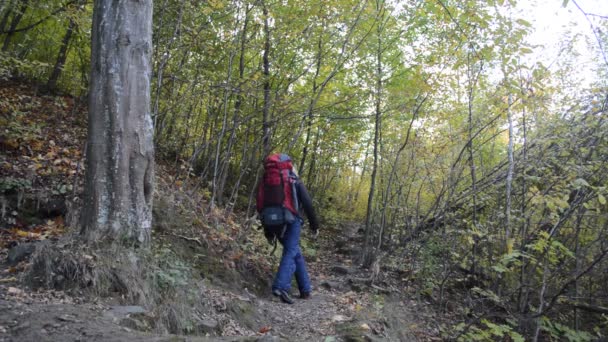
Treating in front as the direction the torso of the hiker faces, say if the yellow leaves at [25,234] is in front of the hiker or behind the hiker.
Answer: behind

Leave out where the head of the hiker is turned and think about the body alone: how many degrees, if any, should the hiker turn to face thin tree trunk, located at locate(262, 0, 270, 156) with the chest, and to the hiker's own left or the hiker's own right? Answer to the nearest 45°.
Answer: approximately 45° to the hiker's own left

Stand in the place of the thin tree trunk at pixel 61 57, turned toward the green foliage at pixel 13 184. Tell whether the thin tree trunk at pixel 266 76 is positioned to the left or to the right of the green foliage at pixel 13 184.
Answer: left

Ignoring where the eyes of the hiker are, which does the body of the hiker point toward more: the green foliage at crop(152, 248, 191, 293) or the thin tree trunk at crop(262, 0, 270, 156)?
the thin tree trunk

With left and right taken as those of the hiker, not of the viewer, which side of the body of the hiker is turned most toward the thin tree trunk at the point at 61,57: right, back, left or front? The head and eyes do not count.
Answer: left

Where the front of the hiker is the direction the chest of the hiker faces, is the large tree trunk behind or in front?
behind

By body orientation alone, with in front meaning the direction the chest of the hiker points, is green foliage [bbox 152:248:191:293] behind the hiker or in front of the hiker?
behind

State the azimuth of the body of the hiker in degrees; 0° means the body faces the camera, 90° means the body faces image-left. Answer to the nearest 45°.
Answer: approximately 225°

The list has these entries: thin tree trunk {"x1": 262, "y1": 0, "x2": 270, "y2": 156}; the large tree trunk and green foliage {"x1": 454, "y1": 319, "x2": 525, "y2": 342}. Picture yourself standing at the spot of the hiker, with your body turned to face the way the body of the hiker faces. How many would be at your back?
1

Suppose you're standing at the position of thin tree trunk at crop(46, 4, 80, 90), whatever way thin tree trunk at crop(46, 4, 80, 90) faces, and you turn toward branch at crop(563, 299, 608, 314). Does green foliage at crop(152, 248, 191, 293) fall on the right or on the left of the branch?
right
